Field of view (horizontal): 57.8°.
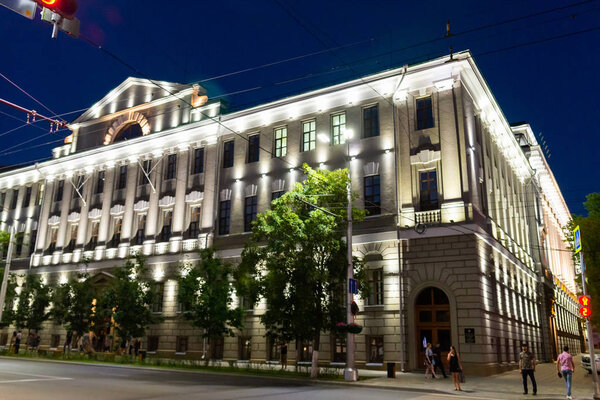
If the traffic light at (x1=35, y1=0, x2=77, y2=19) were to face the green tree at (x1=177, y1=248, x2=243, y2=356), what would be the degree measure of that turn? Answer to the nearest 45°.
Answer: approximately 135° to its left

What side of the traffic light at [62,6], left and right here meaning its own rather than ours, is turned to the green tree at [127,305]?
back

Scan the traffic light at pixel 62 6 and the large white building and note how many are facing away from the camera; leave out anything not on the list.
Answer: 0

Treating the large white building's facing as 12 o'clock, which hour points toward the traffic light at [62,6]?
The traffic light is roughly at 11 o'clock from the large white building.

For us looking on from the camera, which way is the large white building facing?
facing the viewer and to the left of the viewer

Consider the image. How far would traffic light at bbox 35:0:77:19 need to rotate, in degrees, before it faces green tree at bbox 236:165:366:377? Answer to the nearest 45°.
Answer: approximately 135° to its left

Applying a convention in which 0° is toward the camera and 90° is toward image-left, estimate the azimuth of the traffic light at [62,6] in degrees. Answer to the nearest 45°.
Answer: approximately 0°

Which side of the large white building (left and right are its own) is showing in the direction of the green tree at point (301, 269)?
front

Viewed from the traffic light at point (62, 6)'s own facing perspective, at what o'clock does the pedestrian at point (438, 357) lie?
The pedestrian is roughly at 8 o'clock from the traffic light.

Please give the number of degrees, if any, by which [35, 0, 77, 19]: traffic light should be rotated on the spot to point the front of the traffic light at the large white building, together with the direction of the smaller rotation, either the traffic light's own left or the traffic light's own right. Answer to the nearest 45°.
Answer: approximately 135° to the traffic light's own left
